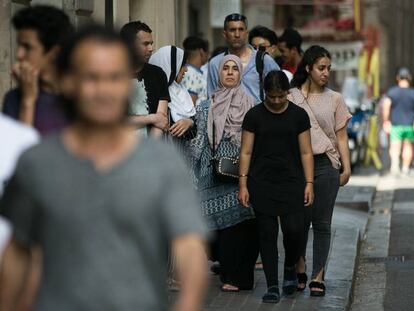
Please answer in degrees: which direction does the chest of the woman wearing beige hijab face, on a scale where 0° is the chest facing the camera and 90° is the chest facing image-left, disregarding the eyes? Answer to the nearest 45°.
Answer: approximately 0°

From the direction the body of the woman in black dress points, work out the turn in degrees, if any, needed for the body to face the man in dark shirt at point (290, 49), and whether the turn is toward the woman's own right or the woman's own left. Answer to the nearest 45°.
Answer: approximately 180°

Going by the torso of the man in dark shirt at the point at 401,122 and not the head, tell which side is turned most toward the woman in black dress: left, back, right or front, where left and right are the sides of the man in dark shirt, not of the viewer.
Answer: back

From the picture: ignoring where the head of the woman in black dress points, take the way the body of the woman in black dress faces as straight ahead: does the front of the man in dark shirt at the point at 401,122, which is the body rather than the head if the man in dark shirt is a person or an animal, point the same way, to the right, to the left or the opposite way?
the opposite way

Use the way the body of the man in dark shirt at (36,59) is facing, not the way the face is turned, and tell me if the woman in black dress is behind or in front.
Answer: behind

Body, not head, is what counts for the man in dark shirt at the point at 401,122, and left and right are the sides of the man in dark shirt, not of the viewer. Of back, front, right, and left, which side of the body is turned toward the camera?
back

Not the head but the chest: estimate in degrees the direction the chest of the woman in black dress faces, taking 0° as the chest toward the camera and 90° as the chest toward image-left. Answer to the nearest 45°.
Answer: approximately 0°

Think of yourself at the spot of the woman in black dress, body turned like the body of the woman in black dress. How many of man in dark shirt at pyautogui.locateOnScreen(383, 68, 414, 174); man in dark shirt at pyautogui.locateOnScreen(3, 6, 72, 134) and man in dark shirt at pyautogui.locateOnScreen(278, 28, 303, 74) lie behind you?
2
